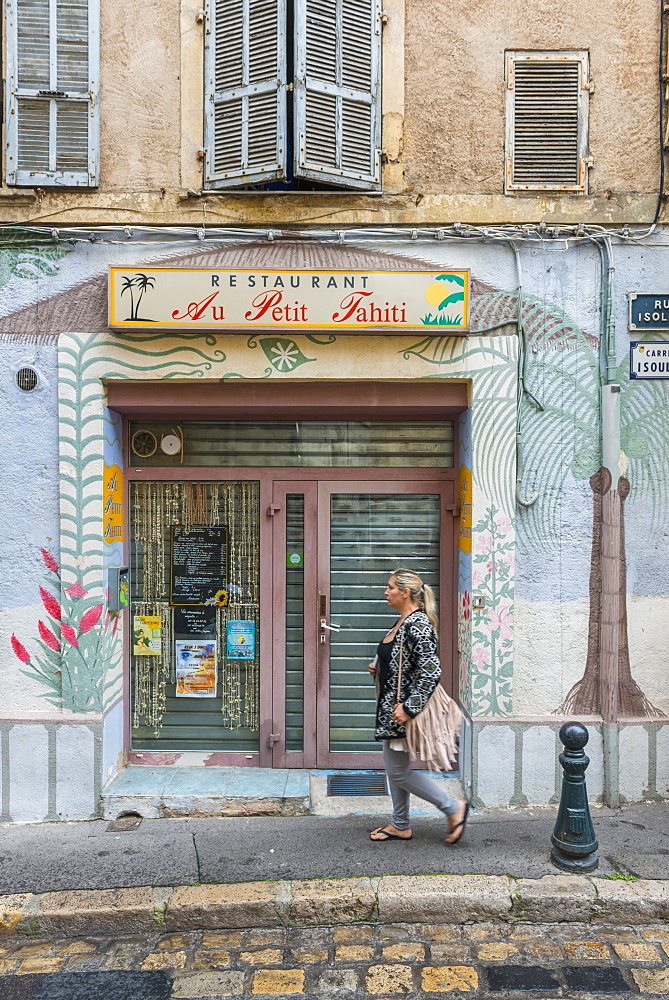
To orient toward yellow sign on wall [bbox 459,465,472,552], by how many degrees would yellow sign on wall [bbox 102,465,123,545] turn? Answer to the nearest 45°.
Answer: approximately 45° to its left

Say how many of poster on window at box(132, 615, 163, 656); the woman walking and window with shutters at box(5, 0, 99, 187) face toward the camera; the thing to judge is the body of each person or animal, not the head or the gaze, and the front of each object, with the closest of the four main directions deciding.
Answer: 2

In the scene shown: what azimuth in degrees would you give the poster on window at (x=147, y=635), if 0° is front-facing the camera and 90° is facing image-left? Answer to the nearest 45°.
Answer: approximately 0°

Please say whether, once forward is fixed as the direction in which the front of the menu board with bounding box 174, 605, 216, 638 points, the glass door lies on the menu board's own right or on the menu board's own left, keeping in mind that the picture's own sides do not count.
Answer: on the menu board's own left

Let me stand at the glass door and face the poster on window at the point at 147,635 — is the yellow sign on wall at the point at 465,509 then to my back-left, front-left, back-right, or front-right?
back-left
